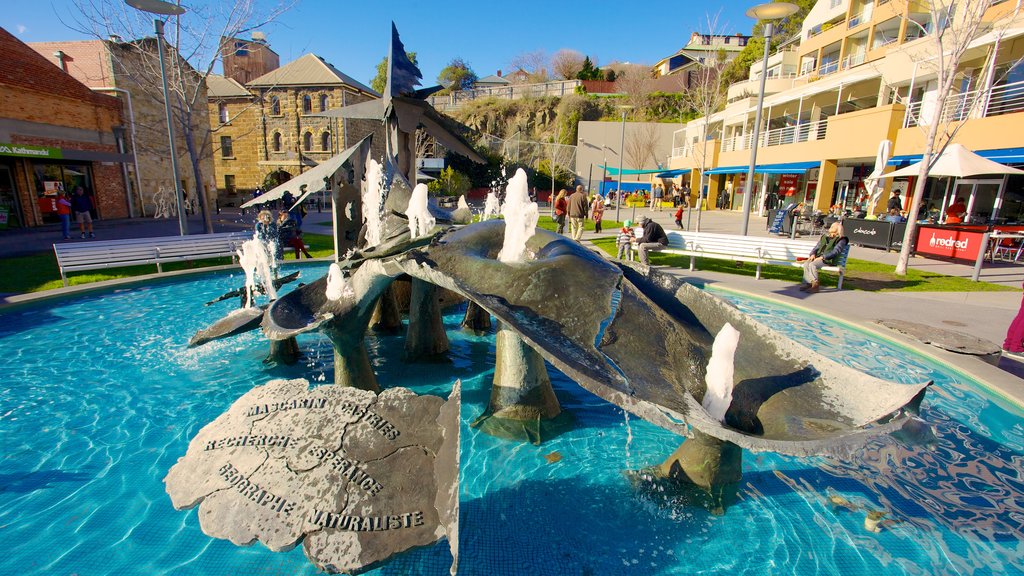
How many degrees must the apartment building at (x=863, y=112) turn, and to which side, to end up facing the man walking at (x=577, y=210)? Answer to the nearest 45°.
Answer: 0° — it already faces them

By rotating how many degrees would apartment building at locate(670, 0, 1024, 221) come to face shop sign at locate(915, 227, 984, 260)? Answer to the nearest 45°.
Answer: approximately 45° to its left

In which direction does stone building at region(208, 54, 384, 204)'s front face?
toward the camera

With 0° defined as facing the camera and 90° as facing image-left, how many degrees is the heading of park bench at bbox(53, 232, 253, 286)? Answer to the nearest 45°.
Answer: approximately 315°

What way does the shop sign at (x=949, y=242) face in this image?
toward the camera

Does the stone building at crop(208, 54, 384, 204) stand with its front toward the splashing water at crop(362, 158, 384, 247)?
yes

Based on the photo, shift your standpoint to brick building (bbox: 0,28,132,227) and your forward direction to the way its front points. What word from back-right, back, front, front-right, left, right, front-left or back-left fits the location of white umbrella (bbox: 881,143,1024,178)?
front

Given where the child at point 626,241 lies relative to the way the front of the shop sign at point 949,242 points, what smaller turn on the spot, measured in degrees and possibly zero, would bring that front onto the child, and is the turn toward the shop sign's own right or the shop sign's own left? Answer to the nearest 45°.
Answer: approximately 45° to the shop sign's own right

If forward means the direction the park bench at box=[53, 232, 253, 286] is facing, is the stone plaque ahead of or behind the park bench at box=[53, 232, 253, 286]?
ahead

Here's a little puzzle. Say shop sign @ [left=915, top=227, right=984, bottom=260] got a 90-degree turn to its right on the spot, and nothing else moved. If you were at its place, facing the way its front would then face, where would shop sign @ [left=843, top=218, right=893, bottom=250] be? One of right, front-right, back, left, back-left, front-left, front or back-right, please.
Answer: front-right

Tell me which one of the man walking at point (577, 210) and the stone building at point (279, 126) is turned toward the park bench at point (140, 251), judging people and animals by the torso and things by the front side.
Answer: the stone building

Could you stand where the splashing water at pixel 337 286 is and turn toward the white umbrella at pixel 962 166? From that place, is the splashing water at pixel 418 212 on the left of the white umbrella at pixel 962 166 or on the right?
left

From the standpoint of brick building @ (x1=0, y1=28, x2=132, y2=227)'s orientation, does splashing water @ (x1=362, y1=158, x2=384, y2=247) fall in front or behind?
in front

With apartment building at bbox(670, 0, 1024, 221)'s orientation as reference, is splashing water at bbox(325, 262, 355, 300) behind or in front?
in front
